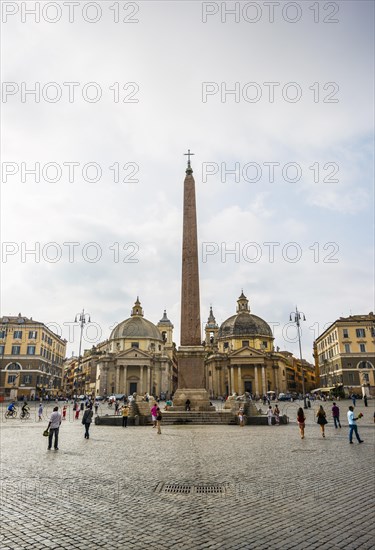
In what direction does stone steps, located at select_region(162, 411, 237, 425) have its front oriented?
toward the camera
